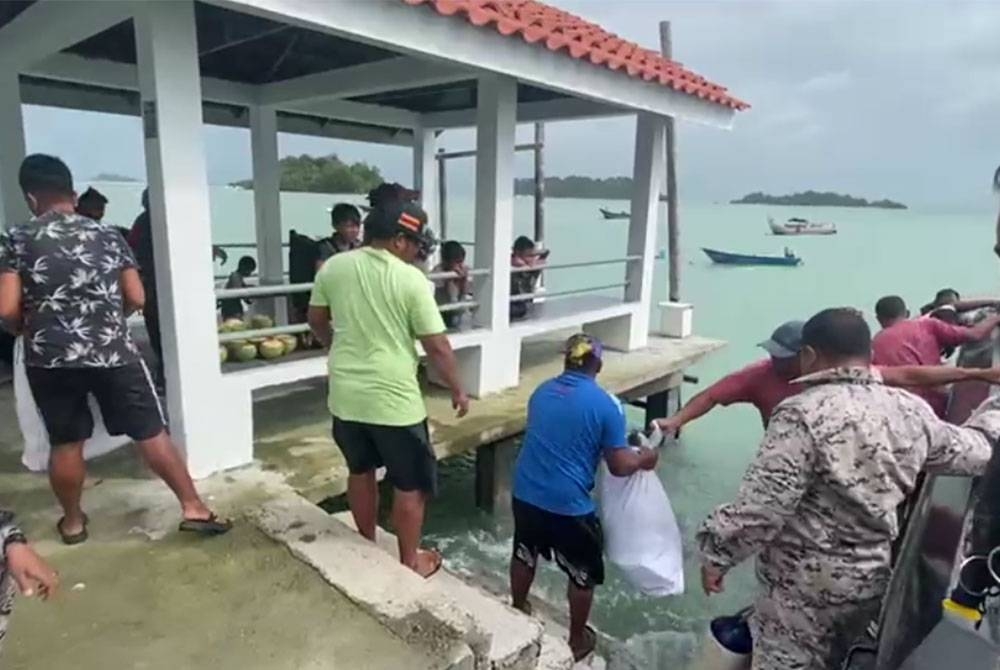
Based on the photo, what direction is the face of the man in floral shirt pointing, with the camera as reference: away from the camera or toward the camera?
away from the camera

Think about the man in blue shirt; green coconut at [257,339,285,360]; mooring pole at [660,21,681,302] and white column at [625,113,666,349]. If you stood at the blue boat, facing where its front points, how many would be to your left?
4

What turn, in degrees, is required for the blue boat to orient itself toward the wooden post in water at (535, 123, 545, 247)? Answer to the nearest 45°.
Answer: approximately 90° to its left

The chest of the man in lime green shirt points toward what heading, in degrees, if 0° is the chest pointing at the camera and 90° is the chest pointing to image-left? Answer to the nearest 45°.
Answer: approximately 225°

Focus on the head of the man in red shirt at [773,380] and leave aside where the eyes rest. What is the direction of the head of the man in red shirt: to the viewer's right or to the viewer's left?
to the viewer's left

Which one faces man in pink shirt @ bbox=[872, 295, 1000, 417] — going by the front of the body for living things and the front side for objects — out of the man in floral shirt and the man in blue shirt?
the man in blue shirt

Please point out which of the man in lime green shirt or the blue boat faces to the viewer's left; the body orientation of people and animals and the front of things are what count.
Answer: the blue boat

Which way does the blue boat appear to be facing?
to the viewer's left

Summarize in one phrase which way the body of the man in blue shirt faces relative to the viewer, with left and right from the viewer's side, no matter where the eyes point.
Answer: facing away from the viewer and to the right of the viewer

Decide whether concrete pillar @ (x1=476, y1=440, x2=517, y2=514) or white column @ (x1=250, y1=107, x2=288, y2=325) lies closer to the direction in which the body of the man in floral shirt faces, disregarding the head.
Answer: the white column

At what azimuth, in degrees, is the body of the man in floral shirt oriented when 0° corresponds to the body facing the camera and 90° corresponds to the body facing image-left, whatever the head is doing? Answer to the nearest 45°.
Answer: approximately 180°

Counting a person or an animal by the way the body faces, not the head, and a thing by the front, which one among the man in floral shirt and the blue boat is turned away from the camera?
the man in floral shirt
